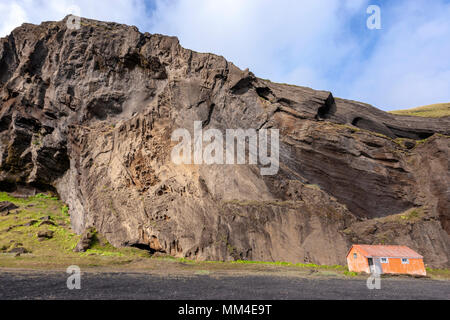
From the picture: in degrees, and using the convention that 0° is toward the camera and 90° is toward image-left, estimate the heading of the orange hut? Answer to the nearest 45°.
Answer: approximately 315°
